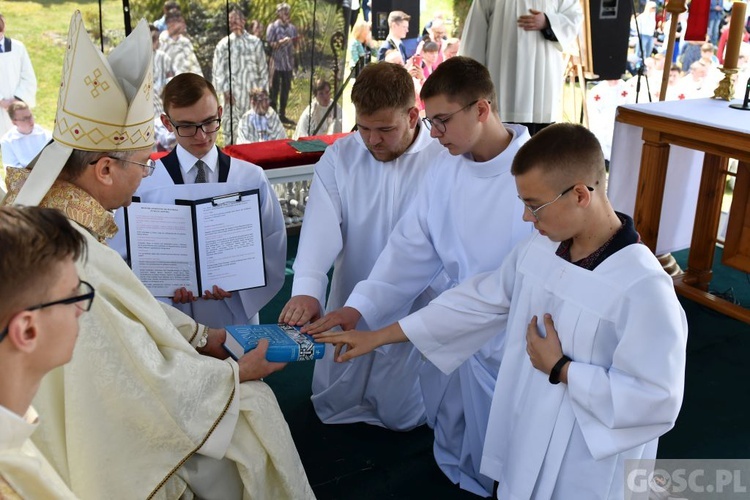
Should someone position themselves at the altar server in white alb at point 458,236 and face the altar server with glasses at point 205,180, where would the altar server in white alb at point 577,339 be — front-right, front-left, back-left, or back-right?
back-left

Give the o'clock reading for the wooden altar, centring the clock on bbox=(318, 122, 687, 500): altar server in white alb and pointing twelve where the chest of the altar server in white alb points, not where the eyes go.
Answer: The wooden altar is roughly at 5 o'clock from the altar server in white alb.

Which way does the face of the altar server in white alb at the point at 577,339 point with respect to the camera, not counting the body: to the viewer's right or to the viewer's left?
to the viewer's left

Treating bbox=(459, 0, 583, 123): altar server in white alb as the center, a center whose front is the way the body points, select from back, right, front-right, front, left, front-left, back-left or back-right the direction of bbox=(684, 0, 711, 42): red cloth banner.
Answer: back-left

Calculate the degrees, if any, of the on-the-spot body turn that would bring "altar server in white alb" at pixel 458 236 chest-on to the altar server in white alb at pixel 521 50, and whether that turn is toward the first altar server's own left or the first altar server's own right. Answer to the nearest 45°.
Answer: approximately 135° to the first altar server's own right

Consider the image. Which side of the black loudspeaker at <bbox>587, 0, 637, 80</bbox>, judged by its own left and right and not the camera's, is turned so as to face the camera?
back

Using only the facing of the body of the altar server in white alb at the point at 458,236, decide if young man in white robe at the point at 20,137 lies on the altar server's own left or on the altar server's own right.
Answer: on the altar server's own right

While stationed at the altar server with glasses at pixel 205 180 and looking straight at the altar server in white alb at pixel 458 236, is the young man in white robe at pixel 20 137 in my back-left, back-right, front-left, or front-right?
back-left

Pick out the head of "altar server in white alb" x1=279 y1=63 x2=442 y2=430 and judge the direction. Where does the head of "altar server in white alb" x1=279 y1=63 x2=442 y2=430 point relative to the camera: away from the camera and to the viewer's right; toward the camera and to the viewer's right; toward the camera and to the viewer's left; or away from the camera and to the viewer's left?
toward the camera and to the viewer's left

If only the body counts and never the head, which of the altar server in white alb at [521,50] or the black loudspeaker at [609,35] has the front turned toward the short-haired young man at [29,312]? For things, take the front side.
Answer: the altar server in white alb
